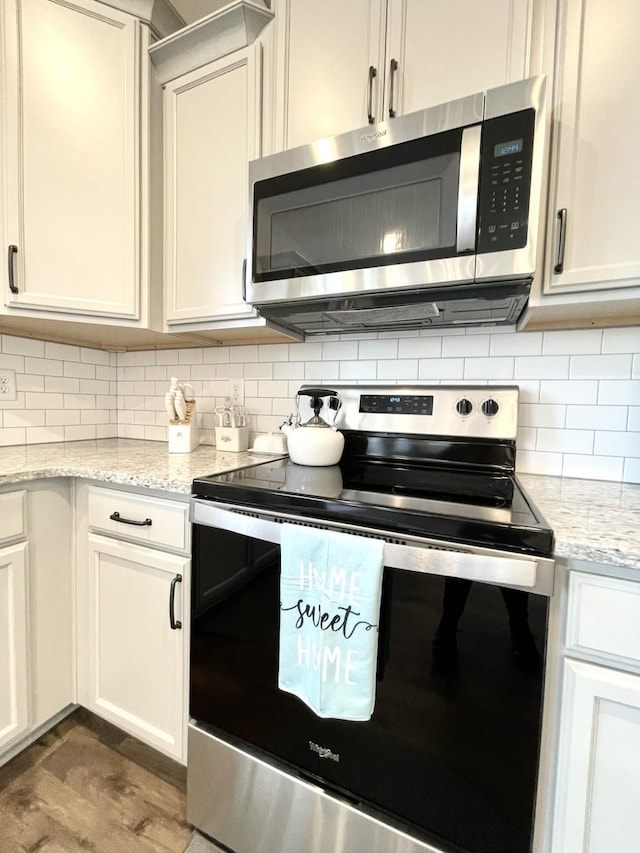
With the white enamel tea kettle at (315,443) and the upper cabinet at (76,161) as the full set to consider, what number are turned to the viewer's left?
1

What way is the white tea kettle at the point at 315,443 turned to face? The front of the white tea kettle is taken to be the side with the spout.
to the viewer's left

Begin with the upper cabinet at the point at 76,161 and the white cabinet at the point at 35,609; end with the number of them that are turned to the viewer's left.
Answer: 0

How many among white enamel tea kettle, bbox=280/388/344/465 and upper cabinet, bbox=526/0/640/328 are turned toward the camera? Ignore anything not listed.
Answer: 1

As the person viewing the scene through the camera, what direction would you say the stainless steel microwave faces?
facing the viewer and to the left of the viewer

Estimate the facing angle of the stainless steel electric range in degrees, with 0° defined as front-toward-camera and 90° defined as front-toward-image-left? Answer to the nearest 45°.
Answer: approximately 45°
